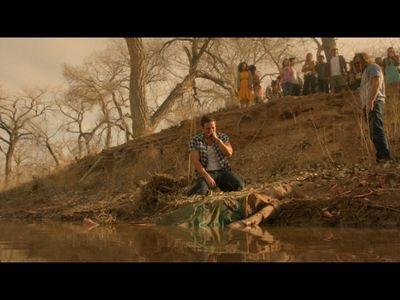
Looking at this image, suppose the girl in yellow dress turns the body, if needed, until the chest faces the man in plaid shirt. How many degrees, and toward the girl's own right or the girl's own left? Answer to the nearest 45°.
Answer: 0° — they already face them

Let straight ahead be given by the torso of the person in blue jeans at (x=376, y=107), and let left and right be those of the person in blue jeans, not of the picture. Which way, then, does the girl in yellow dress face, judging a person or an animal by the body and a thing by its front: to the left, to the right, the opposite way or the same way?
to the left

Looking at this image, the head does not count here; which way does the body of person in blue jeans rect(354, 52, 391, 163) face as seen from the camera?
to the viewer's left

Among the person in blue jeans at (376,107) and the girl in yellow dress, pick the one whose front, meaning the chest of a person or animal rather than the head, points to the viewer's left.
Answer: the person in blue jeans

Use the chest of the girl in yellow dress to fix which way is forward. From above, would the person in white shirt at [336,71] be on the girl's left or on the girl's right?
on the girl's left

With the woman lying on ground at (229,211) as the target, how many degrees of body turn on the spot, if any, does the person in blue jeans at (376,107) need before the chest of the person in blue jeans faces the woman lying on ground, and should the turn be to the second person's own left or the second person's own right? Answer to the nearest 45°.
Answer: approximately 45° to the second person's own left

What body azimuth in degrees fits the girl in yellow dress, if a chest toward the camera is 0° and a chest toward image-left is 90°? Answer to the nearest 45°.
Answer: approximately 0°

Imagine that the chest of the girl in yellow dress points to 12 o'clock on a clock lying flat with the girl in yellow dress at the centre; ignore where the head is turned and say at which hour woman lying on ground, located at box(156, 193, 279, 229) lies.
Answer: The woman lying on ground is roughly at 12 o'clock from the girl in yellow dress.

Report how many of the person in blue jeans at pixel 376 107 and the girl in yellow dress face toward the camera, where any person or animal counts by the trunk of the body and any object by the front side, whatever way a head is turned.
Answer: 1
